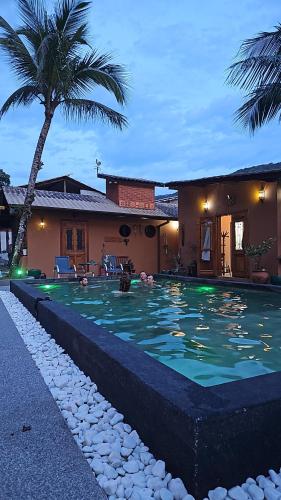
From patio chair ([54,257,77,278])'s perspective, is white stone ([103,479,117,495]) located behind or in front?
in front

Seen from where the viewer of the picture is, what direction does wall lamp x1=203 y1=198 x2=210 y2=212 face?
facing the viewer

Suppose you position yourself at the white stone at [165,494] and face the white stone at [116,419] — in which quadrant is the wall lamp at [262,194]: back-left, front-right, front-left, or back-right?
front-right

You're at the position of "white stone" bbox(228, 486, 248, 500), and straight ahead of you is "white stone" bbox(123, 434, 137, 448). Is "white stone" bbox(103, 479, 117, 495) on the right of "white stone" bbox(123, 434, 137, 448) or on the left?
left

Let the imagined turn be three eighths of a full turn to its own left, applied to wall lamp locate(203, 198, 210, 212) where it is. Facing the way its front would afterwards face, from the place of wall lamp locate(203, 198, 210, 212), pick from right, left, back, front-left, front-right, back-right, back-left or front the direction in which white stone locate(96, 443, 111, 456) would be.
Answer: back-right

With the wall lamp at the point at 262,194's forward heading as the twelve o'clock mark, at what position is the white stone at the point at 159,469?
The white stone is roughly at 12 o'clock from the wall lamp.

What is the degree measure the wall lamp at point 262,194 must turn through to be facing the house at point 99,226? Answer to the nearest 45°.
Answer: approximately 90° to its right

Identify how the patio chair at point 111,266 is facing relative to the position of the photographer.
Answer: facing the viewer and to the right of the viewer

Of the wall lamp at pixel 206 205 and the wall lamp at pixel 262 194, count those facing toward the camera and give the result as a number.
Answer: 2

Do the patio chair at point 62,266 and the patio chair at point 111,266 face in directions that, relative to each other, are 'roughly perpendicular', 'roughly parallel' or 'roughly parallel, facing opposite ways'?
roughly parallel

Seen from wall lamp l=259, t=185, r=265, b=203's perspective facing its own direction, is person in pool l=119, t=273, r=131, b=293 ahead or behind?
ahead

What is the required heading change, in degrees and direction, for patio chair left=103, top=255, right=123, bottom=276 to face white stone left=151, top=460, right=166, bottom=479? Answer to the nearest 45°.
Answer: approximately 45° to its right

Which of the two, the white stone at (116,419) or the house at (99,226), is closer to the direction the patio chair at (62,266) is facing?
the white stone

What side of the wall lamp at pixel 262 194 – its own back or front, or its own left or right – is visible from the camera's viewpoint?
front
